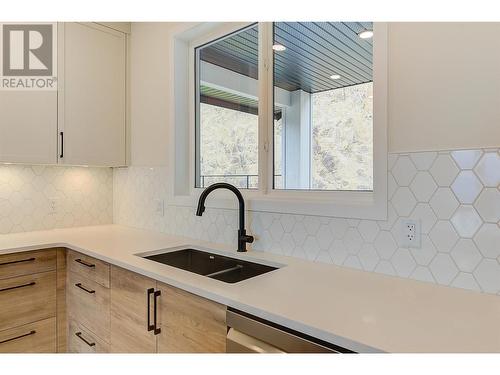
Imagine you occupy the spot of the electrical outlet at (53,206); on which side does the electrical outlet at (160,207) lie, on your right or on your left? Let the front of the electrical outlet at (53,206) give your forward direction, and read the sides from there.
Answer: on your left

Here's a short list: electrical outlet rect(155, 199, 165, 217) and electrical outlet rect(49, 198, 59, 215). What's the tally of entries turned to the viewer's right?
0

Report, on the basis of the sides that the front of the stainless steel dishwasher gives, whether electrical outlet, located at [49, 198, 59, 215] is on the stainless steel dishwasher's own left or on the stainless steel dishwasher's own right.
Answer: on the stainless steel dishwasher's own right

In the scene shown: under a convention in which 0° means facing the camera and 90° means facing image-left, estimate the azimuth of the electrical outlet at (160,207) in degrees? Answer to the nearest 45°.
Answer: approximately 45°

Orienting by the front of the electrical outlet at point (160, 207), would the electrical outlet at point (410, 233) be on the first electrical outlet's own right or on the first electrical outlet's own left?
on the first electrical outlet's own left

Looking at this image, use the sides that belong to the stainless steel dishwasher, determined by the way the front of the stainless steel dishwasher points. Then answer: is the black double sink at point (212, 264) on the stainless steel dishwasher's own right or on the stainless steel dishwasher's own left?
on the stainless steel dishwasher's own right
